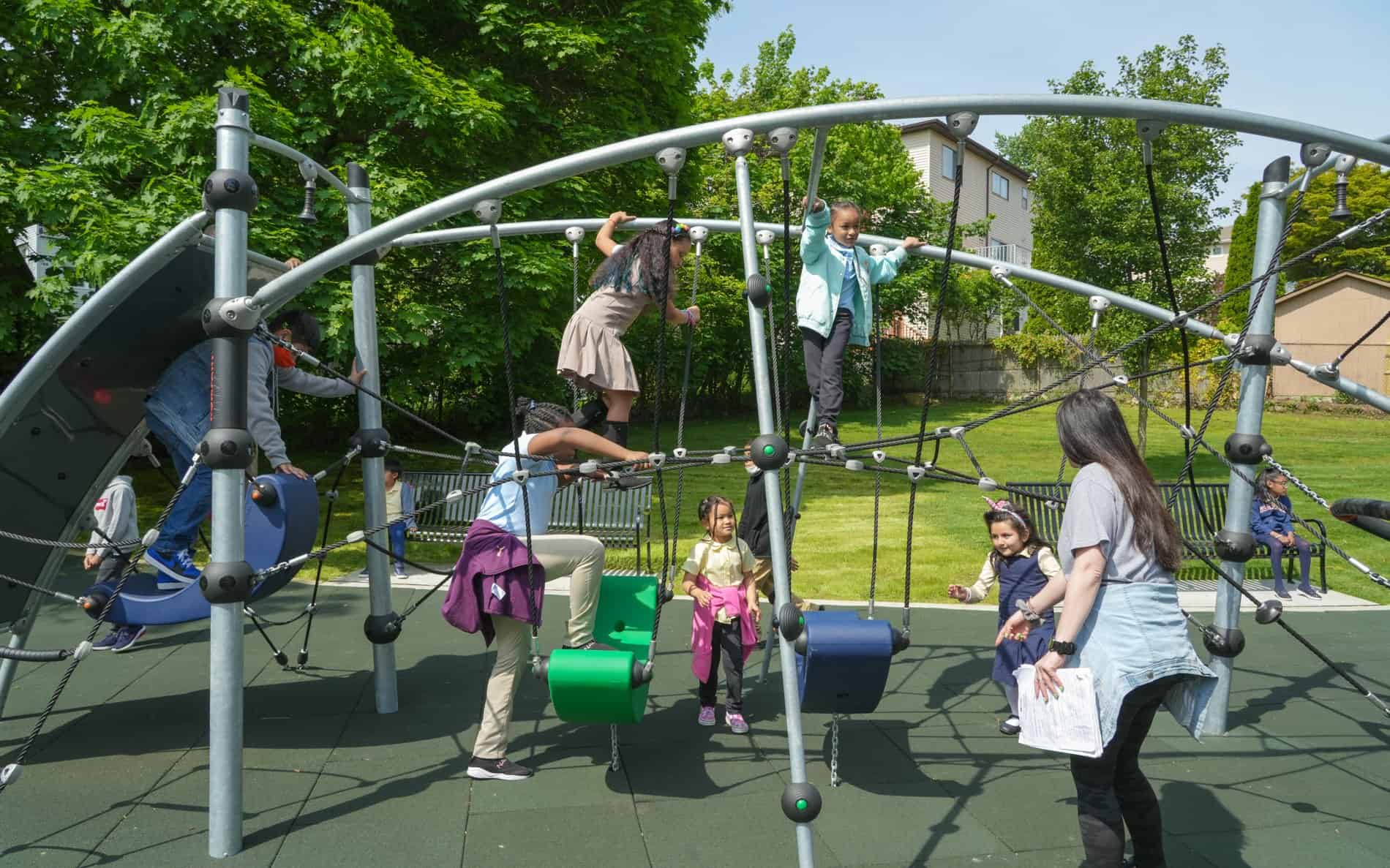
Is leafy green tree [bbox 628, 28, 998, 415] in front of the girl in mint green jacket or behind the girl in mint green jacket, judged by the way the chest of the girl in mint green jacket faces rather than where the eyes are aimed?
behind

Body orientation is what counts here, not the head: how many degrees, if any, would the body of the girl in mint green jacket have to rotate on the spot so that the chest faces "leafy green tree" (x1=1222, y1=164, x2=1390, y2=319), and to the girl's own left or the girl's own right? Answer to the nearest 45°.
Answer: approximately 90° to the girl's own left

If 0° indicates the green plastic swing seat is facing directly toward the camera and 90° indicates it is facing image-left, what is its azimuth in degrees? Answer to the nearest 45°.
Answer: approximately 45°

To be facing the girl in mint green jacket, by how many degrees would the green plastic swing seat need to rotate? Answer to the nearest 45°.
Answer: approximately 180°
